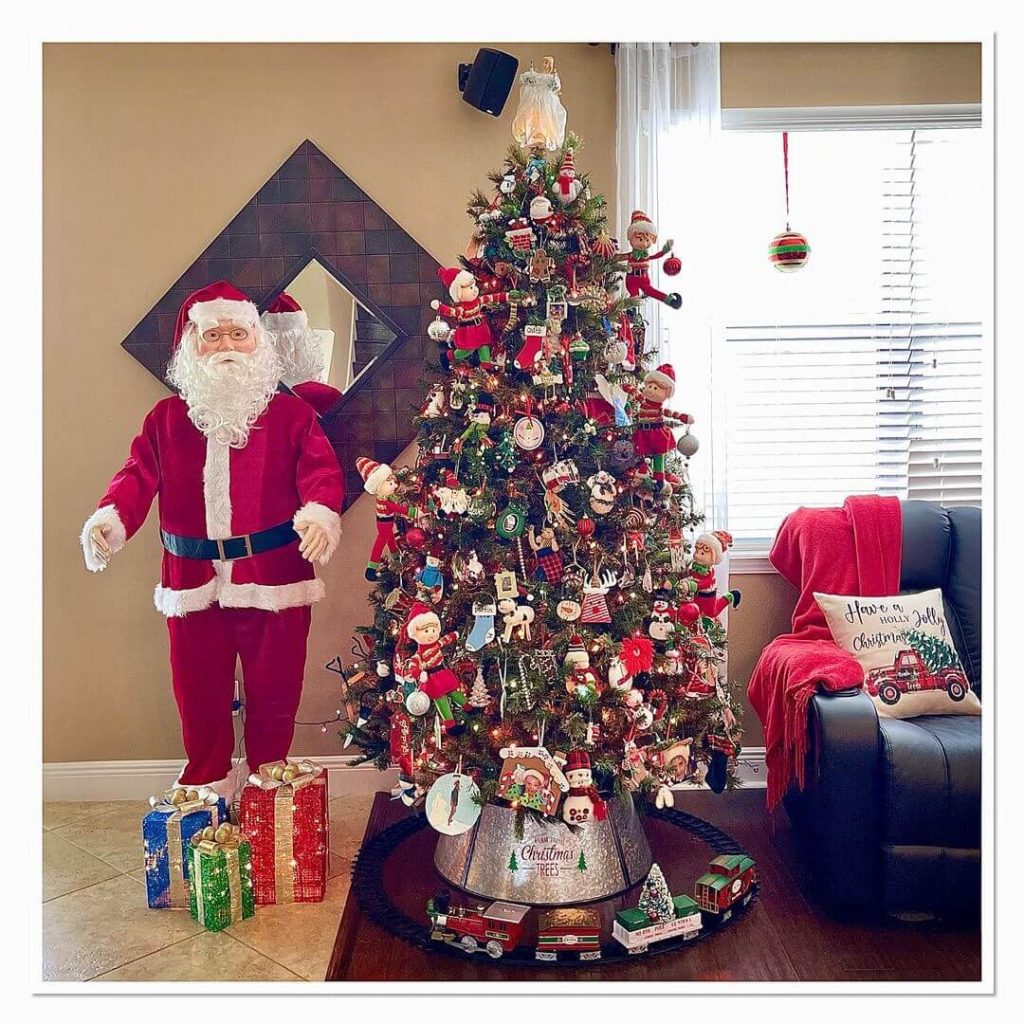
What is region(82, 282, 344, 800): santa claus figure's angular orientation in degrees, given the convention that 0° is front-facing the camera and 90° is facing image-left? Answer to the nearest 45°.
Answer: approximately 0°

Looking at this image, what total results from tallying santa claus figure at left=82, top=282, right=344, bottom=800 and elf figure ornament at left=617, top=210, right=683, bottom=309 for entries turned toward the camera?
2

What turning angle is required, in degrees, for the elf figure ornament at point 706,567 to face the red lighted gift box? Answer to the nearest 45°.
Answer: approximately 45° to its right

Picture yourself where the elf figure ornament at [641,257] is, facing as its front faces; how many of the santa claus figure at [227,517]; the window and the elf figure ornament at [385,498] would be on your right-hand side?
2

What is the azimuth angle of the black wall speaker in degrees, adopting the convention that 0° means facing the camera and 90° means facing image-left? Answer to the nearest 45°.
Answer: approximately 315°

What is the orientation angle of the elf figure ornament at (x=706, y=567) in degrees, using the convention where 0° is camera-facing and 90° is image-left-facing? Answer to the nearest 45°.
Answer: approximately 45°

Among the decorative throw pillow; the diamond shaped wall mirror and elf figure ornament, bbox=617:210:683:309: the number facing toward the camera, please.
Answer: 3

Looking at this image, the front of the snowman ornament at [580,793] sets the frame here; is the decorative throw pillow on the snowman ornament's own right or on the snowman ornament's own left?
on the snowman ornament's own left
